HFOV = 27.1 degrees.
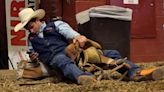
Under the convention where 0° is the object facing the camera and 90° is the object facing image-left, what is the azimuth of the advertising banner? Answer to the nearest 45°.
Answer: approximately 0°
